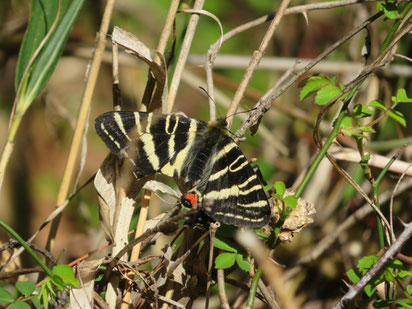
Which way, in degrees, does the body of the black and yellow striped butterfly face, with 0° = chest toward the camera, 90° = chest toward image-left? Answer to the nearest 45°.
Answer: approximately 225°
